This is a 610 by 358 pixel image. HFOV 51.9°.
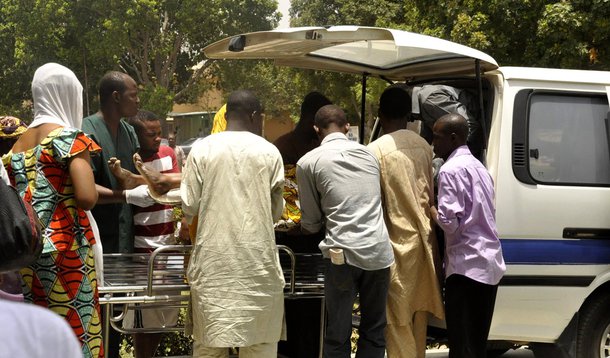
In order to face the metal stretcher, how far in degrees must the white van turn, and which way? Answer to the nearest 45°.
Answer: approximately 180°

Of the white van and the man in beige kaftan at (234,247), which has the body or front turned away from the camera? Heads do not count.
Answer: the man in beige kaftan

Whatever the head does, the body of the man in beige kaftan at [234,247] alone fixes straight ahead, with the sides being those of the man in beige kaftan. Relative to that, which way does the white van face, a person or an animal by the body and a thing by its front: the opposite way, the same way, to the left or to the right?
to the right

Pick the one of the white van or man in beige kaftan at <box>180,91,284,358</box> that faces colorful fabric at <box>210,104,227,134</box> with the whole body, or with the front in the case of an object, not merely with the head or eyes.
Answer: the man in beige kaftan

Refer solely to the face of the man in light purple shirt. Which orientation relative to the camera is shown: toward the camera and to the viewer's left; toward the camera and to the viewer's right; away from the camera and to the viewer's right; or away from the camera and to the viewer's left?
away from the camera and to the viewer's left

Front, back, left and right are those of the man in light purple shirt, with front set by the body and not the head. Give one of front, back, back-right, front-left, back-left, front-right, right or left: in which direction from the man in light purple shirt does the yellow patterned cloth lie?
front-left

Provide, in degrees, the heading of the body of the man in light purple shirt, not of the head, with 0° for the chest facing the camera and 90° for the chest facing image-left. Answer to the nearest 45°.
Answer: approximately 135°

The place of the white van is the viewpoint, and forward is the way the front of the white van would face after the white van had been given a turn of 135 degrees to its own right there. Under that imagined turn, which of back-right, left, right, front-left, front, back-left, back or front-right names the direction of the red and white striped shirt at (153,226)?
front-right

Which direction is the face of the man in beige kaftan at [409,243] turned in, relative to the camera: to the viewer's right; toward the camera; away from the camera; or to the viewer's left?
away from the camera

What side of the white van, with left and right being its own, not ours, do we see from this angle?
right

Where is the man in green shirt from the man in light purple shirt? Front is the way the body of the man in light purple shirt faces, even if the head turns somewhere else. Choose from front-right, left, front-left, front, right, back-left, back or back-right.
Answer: front-left

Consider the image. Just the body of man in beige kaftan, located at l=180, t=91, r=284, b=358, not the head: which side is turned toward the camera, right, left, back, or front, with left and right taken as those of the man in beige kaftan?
back

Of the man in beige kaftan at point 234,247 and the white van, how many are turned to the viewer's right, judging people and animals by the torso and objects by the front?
1
